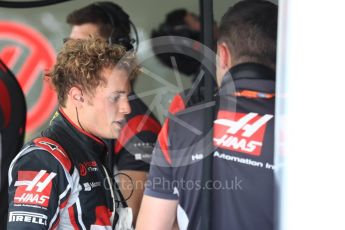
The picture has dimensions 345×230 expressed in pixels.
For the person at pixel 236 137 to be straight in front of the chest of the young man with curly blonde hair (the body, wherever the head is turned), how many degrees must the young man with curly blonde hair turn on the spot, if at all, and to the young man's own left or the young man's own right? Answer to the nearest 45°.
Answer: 0° — they already face them

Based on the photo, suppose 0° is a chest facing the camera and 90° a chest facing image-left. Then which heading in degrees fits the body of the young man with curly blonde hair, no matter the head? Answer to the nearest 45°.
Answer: approximately 315°

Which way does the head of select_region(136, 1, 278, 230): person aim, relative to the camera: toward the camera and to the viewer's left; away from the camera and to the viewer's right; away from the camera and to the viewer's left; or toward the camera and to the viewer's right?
away from the camera and to the viewer's left

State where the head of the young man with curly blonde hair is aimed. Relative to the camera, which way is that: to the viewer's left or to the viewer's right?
to the viewer's right
